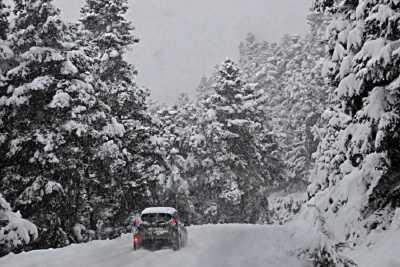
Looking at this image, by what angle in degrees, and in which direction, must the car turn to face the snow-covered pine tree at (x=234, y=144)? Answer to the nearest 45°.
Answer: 0° — it already faces it

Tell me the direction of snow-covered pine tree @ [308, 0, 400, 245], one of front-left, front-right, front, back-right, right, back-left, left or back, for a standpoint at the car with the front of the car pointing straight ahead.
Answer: back-right

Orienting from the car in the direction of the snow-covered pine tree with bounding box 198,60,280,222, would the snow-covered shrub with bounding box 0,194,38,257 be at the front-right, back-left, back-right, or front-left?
back-left

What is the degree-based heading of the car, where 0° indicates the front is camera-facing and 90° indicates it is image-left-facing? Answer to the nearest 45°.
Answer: approximately 180°

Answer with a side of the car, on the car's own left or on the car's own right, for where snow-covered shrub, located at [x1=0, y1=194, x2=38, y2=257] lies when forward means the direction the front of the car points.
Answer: on the car's own left
